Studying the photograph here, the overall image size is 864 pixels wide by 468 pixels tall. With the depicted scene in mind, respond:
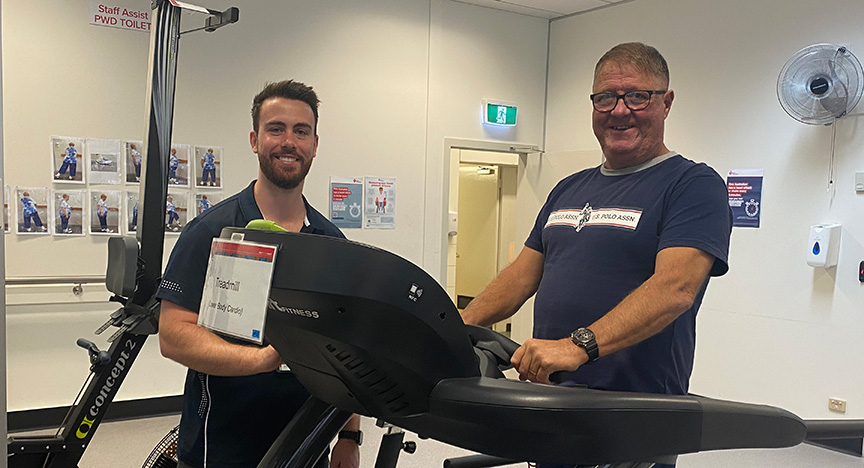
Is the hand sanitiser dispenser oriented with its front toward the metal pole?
yes

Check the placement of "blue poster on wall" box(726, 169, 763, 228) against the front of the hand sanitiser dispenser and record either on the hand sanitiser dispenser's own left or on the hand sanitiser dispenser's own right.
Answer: on the hand sanitiser dispenser's own right

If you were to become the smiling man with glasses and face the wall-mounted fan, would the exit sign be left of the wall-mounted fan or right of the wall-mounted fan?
left

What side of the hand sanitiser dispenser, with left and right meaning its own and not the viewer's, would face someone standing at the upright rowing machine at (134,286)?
front

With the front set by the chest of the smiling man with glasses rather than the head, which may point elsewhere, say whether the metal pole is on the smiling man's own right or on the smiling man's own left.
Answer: on the smiling man's own right

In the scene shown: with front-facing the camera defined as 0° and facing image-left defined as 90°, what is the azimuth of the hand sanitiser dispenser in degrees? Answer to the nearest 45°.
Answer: approximately 45°

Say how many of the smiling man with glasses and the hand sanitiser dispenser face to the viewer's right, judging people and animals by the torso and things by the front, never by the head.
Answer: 0

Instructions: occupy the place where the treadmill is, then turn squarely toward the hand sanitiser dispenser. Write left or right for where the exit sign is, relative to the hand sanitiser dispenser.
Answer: left
